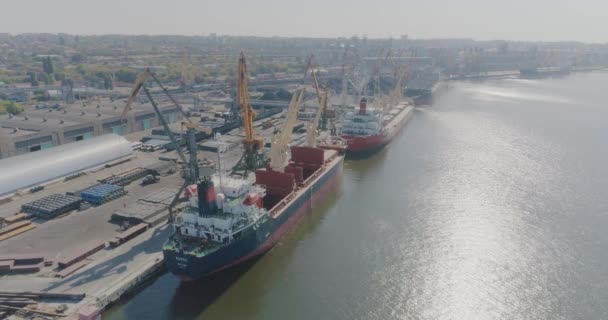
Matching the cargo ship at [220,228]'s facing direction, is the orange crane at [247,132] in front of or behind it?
in front

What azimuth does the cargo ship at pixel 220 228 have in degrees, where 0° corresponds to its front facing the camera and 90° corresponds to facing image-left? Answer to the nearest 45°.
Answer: approximately 225°
